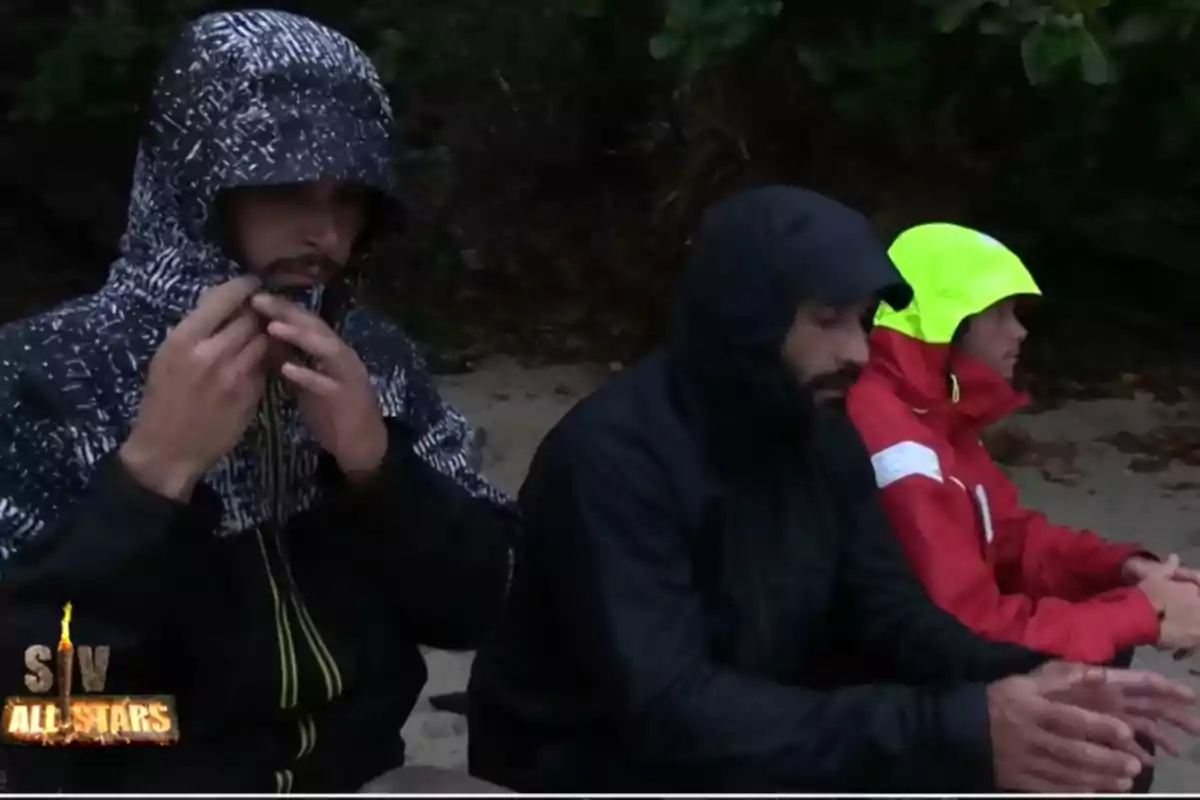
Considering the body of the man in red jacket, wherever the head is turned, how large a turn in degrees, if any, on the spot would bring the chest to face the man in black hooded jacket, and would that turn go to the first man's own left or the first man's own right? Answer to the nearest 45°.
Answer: approximately 90° to the first man's own right

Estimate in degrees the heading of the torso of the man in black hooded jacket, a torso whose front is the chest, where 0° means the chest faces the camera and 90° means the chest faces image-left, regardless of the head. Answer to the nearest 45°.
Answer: approximately 315°

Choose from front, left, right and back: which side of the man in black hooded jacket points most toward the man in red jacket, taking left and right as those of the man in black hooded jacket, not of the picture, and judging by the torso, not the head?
left

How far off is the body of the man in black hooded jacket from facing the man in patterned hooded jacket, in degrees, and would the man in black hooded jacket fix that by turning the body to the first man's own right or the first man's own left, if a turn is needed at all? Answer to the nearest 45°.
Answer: approximately 135° to the first man's own right

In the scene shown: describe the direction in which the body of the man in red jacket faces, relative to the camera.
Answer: to the viewer's right

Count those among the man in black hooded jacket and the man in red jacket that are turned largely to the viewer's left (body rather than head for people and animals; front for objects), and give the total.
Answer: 0

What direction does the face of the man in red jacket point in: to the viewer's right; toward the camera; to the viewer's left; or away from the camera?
to the viewer's right

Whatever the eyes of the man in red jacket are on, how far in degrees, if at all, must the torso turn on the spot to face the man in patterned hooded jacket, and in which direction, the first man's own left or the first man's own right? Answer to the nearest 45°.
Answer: approximately 135° to the first man's own right

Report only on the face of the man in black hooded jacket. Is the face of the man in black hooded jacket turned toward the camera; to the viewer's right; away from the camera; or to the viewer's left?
to the viewer's right
